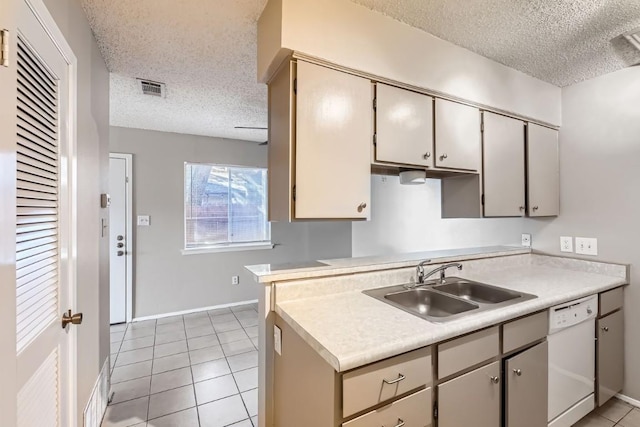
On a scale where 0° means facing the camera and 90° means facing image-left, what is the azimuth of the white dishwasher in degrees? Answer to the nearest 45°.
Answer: approximately 315°

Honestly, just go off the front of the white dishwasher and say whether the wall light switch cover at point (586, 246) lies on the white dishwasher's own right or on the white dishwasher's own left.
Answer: on the white dishwasher's own left

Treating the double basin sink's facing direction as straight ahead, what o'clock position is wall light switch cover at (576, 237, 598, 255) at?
The wall light switch cover is roughly at 9 o'clock from the double basin sink.

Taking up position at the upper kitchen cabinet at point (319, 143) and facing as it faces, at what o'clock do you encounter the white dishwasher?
The white dishwasher is roughly at 10 o'clock from the upper kitchen cabinet.

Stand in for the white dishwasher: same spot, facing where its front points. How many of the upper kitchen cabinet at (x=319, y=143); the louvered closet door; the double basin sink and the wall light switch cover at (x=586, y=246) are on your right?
3

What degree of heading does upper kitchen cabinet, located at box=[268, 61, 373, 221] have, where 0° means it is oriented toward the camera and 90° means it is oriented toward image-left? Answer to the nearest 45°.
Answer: approximately 315°

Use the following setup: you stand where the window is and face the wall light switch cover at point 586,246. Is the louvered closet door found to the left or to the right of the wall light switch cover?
right
